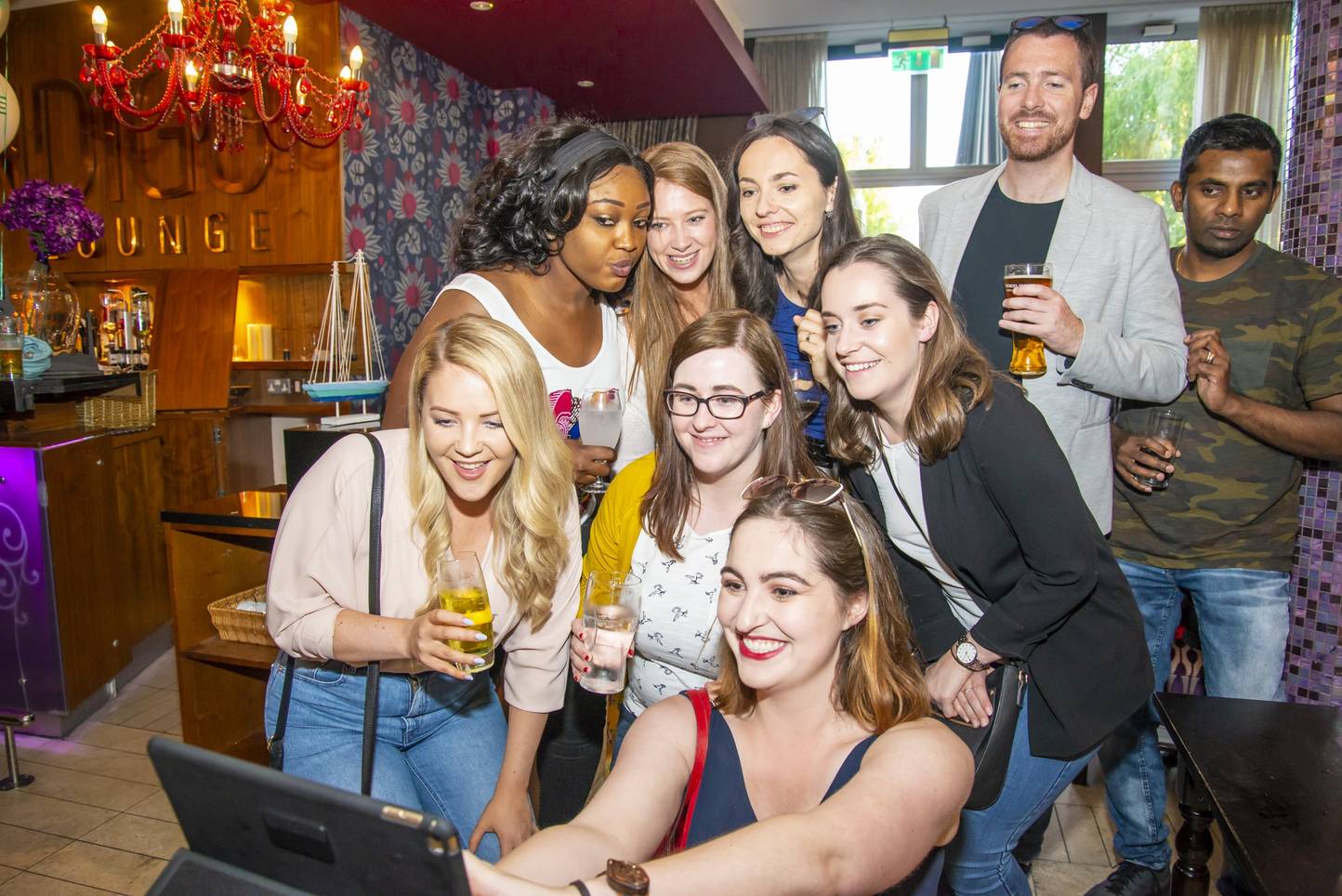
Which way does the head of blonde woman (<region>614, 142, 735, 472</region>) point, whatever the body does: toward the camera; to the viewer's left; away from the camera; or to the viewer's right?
toward the camera

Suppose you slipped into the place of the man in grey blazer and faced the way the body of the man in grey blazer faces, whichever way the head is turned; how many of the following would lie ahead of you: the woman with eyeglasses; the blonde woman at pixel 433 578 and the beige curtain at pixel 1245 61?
2

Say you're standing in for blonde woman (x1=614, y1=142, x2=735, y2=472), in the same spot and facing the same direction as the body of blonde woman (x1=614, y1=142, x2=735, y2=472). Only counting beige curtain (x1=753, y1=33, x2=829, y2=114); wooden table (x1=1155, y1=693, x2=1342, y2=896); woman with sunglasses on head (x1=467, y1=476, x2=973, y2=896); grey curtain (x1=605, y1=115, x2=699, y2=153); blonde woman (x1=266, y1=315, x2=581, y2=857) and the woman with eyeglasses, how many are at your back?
2

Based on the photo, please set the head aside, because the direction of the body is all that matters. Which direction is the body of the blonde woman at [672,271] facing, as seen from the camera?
toward the camera

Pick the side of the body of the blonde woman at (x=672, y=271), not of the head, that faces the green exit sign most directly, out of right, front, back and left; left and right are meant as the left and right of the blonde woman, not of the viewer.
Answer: back

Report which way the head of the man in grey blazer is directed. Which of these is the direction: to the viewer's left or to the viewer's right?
to the viewer's left

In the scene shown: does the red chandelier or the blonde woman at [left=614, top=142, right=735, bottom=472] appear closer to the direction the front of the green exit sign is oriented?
the blonde woman

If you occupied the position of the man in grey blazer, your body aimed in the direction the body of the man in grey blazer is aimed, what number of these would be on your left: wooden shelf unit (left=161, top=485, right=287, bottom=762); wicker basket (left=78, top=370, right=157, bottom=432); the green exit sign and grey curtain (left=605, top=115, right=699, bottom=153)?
0

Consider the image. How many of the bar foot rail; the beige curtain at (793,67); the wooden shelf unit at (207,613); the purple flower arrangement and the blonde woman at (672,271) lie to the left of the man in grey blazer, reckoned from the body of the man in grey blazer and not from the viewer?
0

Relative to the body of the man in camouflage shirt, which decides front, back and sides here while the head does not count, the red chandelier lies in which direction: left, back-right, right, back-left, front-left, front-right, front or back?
front-right

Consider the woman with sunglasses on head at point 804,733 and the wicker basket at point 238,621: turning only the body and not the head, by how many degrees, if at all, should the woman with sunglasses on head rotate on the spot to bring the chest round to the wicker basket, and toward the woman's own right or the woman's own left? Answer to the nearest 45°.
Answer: approximately 90° to the woman's own right

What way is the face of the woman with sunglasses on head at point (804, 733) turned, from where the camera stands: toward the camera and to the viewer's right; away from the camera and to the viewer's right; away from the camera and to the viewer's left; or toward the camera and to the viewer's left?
toward the camera and to the viewer's left

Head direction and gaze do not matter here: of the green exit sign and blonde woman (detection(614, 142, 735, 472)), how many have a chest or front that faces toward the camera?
2

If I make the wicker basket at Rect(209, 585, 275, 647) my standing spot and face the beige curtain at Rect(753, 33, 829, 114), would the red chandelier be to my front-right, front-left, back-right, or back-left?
front-left

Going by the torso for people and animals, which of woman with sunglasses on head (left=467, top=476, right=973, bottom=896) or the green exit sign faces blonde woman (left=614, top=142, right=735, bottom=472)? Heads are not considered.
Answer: the green exit sign

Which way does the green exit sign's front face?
toward the camera

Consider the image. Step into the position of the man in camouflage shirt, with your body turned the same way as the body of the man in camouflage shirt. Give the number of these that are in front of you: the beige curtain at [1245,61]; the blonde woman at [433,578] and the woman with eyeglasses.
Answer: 2

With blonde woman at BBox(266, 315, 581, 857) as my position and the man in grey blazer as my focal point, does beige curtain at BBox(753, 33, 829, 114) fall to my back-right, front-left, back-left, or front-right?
front-left

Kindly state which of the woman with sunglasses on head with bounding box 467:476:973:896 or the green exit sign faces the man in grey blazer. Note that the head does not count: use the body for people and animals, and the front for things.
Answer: the green exit sign

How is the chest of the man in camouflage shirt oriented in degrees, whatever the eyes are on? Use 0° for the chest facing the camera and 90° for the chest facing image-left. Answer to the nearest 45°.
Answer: approximately 45°

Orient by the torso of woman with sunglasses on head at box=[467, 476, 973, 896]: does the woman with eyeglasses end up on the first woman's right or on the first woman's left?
on the first woman's right
